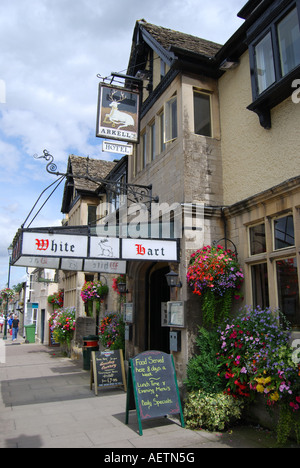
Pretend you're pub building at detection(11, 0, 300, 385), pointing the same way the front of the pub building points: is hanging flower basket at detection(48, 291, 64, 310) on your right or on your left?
on your right

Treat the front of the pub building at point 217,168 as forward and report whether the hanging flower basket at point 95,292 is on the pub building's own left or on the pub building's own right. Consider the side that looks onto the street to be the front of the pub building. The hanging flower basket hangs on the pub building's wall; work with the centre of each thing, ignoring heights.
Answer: on the pub building's own right

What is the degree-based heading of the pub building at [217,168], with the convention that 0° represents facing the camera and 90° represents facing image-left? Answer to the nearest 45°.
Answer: approximately 45°

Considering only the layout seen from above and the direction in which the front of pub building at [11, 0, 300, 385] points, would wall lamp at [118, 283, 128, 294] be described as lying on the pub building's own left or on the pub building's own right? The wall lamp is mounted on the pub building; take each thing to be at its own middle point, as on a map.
on the pub building's own right

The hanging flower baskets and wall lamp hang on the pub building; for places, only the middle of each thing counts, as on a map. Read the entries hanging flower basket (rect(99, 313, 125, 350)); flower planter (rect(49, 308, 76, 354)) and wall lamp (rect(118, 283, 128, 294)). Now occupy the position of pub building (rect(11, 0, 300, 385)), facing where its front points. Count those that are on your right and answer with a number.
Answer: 3
